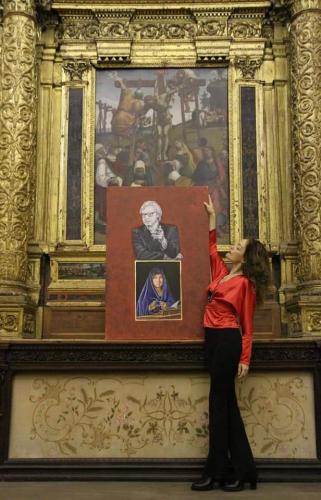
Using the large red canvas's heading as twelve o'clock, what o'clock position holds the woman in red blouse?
The woman in red blouse is roughly at 10 o'clock from the large red canvas.

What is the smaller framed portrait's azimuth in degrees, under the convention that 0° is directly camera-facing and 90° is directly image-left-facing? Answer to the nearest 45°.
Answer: approximately 0°

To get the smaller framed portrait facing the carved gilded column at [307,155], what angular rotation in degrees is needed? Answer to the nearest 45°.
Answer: approximately 135° to its left

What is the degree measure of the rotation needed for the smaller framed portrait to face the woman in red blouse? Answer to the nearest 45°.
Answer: approximately 45° to its left

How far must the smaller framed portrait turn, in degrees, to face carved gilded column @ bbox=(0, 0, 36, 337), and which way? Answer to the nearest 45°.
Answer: approximately 135° to its right

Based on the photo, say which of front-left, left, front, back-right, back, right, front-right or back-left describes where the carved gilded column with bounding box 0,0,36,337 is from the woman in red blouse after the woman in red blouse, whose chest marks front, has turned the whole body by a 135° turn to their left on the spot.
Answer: back-left

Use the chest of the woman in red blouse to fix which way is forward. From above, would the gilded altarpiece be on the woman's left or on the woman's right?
on the woman's right

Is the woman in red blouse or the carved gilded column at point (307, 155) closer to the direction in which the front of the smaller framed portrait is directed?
the woman in red blouse

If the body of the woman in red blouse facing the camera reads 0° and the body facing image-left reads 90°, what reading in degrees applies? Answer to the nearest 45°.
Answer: approximately 45°

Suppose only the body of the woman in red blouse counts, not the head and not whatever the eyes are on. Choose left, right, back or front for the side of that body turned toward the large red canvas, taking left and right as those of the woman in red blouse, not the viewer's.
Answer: right

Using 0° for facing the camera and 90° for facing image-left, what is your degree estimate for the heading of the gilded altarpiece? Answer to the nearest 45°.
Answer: approximately 0°

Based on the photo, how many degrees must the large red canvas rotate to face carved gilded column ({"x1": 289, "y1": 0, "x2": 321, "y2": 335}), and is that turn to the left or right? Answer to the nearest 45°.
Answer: approximately 135° to its left

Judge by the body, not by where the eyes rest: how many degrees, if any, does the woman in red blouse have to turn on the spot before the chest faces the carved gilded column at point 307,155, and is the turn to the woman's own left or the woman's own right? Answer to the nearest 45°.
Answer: approximately 135° to the woman's own right

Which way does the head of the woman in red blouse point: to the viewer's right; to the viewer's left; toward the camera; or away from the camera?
to the viewer's left
